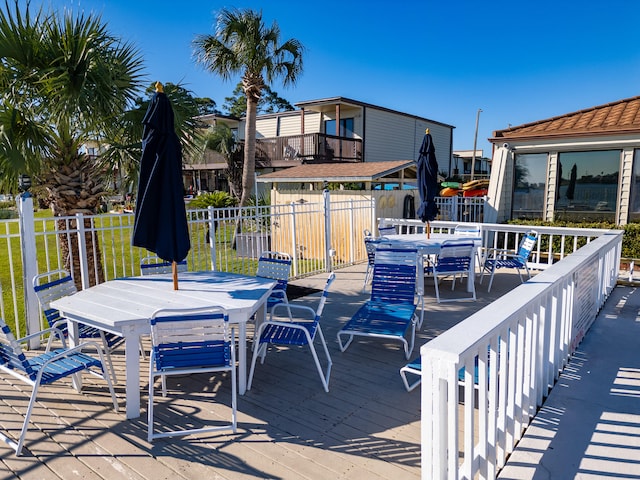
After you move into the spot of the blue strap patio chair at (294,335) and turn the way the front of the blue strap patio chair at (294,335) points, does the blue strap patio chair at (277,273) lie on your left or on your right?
on your right

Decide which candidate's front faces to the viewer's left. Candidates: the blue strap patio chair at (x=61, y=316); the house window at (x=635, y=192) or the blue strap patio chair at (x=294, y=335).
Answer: the blue strap patio chair at (x=294, y=335)

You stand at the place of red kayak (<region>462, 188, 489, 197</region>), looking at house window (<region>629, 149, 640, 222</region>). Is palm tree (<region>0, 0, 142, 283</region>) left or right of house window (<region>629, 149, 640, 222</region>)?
right

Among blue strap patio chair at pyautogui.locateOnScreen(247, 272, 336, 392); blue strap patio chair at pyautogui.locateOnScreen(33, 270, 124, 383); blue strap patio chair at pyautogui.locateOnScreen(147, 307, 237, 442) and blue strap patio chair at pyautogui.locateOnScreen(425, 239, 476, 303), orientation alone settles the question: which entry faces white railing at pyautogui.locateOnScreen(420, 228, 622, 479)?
blue strap patio chair at pyautogui.locateOnScreen(33, 270, 124, 383)

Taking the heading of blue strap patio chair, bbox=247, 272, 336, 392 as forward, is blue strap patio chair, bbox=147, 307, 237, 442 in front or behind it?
in front

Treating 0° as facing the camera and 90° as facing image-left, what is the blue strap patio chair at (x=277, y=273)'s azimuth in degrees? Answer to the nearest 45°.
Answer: approximately 45°

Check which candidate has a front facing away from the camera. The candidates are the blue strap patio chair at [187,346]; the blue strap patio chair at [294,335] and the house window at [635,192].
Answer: the blue strap patio chair at [187,346]

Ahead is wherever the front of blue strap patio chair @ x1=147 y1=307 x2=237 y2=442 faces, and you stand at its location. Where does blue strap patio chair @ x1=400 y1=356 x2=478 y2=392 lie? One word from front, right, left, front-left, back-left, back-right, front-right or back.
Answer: right

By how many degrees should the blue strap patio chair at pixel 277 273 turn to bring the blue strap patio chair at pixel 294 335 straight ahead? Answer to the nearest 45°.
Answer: approximately 45° to its left

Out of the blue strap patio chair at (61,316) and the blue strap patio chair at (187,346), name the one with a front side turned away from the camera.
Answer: the blue strap patio chair at (187,346)

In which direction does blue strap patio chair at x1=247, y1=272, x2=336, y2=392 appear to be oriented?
to the viewer's left

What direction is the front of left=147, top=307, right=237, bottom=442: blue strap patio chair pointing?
away from the camera
